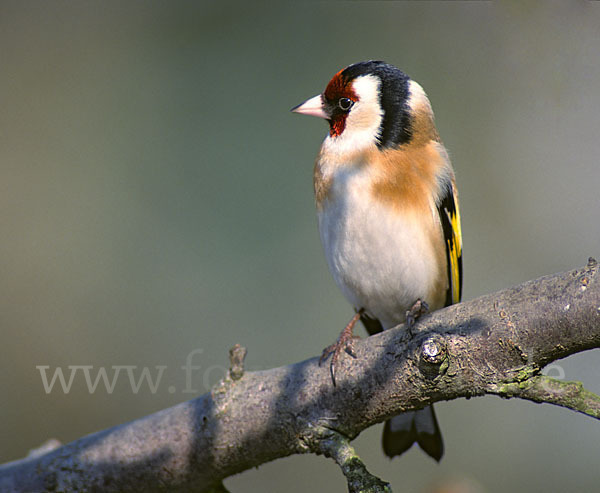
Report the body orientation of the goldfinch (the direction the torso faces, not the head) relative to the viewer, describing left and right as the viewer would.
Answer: facing the viewer and to the left of the viewer
